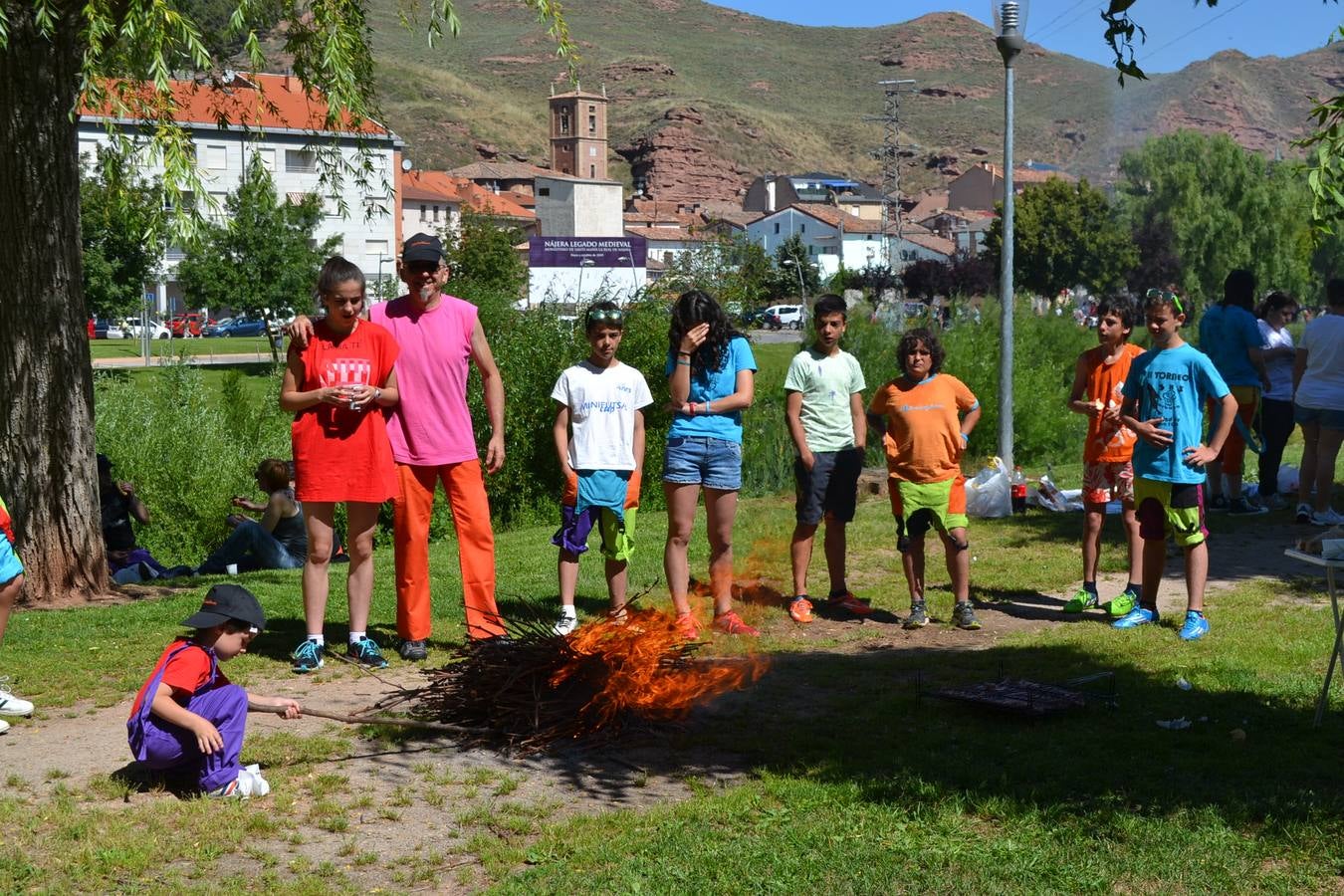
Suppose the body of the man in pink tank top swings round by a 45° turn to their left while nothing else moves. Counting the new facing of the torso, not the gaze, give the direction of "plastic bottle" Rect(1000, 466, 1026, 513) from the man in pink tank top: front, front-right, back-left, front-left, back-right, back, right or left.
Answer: left

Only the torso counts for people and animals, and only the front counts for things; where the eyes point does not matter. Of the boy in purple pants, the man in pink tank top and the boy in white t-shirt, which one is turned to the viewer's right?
the boy in purple pants

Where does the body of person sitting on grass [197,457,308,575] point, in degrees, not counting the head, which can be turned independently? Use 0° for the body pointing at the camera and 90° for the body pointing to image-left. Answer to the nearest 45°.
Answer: approximately 90°

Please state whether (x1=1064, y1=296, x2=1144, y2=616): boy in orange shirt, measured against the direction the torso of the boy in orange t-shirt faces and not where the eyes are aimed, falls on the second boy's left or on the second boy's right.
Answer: on the second boy's left

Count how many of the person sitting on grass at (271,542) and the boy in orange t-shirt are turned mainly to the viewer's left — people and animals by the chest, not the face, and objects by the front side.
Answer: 1

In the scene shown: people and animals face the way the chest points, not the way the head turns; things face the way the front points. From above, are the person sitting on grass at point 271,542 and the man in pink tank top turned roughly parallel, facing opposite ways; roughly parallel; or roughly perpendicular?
roughly perpendicular

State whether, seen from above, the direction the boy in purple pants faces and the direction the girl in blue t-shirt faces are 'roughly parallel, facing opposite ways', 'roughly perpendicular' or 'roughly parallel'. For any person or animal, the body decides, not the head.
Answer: roughly perpendicular

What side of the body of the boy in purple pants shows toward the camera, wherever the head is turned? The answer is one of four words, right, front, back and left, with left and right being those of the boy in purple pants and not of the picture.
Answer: right

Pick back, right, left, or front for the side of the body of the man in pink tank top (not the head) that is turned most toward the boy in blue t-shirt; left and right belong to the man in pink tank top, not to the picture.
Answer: left

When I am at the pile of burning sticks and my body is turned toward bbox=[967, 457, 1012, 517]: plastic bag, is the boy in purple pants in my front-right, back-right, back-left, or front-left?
back-left

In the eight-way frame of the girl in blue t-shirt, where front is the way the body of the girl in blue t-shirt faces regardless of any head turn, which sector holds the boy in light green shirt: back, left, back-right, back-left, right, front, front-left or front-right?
back-left

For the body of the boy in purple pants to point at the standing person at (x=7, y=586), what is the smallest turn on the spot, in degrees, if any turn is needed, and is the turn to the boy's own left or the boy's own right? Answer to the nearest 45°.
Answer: approximately 135° to the boy's own left
